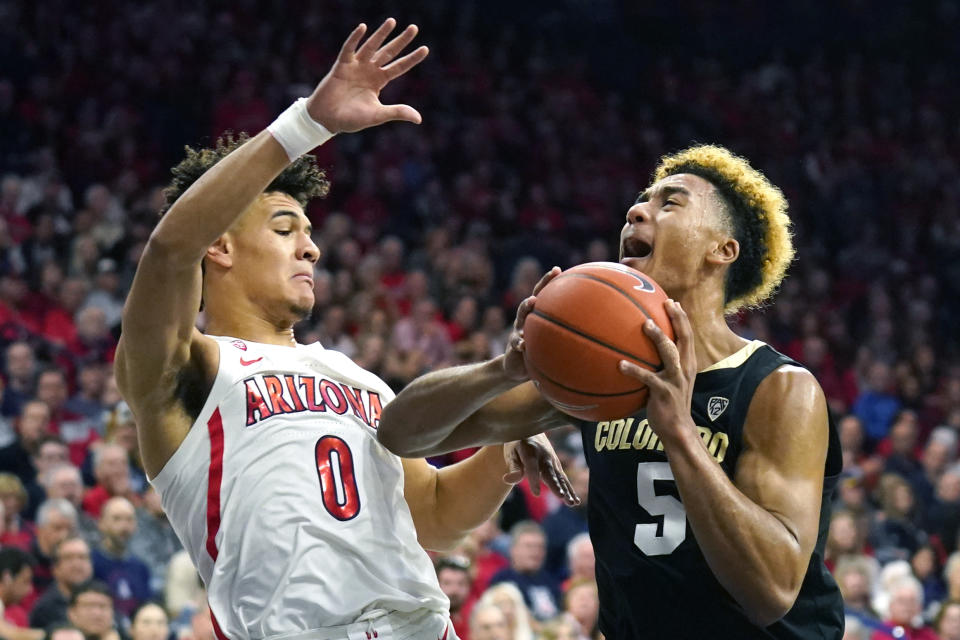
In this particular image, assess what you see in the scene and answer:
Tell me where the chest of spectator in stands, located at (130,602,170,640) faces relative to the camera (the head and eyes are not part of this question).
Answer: toward the camera

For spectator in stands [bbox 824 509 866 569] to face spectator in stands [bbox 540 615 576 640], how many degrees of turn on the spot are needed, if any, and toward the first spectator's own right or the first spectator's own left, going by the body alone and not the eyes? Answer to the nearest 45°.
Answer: approximately 45° to the first spectator's own right

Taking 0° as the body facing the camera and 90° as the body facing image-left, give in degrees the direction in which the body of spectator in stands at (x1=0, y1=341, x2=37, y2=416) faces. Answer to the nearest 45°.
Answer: approximately 0°

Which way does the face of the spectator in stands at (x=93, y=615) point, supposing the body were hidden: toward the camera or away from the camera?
toward the camera

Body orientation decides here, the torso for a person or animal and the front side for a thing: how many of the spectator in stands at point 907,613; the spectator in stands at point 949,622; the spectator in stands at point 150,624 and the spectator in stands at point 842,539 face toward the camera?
4

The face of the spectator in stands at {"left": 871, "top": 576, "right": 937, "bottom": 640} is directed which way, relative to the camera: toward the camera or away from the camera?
toward the camera

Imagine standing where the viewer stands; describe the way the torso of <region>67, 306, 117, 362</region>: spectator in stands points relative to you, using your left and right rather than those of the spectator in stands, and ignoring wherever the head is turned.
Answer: facing the viewer

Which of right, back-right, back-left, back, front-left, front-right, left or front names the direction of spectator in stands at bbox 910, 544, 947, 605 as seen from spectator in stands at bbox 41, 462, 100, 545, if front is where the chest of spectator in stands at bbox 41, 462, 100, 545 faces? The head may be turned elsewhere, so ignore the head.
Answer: front-left

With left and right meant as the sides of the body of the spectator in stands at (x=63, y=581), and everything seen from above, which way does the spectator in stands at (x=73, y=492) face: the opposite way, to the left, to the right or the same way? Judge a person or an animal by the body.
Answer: the same way

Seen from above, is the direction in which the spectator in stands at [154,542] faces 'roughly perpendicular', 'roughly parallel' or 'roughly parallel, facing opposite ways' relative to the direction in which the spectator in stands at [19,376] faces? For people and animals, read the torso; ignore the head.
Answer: roughly parallel

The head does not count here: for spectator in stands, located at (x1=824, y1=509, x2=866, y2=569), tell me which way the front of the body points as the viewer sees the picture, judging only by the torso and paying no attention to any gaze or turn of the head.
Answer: toward the camera

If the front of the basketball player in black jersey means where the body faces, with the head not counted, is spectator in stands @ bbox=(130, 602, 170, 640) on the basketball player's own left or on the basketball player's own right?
on the basketball player's own right

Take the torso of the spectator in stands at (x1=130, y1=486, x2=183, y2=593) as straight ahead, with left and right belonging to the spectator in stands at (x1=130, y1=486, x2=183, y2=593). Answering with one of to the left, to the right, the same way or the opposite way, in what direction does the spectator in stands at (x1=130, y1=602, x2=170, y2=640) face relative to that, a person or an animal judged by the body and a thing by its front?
the same way

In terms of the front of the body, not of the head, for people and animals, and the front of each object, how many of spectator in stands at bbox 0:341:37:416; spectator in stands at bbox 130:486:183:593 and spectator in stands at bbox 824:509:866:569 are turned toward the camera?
3

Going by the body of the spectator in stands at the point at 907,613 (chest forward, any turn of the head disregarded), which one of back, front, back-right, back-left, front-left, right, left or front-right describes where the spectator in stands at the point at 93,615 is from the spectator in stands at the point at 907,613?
front-right

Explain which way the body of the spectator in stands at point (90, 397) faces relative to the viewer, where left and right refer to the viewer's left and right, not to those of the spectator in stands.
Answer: facing the viewer and to the right of the viewer

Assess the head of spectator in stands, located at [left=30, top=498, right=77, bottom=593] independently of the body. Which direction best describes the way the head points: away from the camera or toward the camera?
toward the camera

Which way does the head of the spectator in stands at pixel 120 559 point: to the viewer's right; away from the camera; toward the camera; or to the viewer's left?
toward the camera

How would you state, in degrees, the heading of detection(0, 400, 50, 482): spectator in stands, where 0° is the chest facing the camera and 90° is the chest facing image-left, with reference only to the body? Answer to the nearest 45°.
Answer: approximately 315°

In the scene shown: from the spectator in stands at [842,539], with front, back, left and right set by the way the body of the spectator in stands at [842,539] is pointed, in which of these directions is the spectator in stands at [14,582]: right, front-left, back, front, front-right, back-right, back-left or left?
front-right

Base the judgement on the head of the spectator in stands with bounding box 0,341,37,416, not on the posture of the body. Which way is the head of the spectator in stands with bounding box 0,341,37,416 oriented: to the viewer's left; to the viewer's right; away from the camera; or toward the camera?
toward the camera
